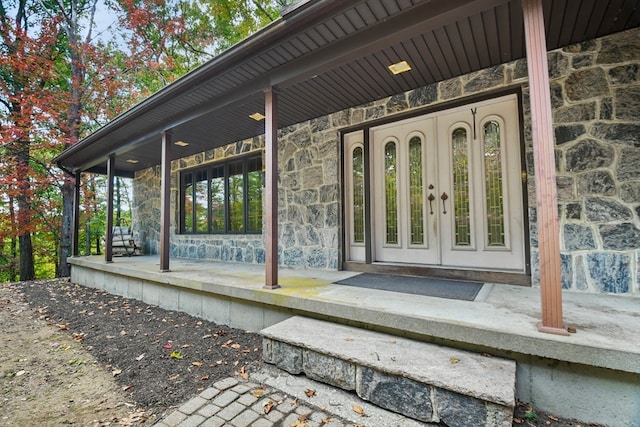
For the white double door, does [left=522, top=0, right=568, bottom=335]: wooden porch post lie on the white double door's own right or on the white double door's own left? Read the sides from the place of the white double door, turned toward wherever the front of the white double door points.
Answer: on the white double door's own left

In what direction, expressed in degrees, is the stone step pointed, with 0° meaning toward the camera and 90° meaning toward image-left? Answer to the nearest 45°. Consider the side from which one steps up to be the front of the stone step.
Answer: approximately 45°

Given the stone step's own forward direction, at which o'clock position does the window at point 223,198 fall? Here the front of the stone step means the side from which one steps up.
The window is roughly at 3 o'clock from the stone step.

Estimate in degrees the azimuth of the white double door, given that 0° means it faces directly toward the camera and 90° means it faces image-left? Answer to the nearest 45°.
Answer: approximately 45°

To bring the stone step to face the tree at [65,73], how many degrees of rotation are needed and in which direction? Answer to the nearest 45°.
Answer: approximately 90° to its right

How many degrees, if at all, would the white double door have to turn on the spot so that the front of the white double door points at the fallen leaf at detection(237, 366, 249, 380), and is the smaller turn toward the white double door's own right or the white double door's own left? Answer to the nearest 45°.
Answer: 0° — it already faces it

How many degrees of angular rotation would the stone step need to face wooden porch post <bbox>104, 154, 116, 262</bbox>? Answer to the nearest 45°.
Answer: approximately 90° to its right

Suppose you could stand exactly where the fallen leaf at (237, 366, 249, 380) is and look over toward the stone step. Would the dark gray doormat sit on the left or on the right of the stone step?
left

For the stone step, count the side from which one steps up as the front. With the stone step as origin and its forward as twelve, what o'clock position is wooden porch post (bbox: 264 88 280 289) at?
The wooden porch post is roughly at 3 o'clock from the stone step.
